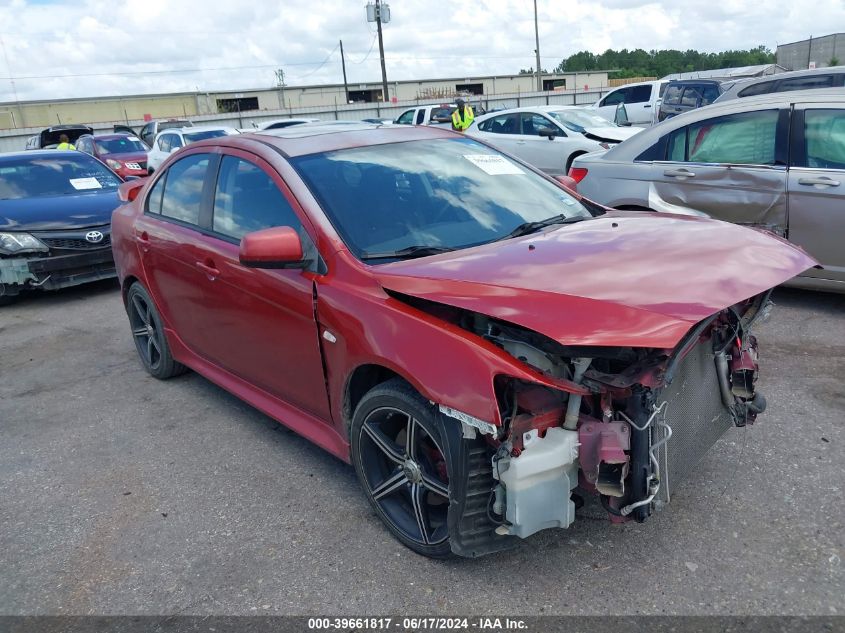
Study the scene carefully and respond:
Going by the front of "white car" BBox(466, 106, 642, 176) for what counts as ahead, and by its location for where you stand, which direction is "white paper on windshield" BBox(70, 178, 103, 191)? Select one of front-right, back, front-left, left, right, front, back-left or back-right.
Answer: right

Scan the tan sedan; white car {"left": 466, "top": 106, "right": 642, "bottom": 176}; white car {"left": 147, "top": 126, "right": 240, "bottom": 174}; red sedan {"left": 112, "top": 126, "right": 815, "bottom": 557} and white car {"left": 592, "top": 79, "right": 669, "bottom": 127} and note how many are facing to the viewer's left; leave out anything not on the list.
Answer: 1

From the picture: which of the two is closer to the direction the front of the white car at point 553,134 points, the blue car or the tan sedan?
the tan sedan

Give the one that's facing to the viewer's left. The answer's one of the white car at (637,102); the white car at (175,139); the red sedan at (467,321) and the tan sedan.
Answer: the white car at (637,102)

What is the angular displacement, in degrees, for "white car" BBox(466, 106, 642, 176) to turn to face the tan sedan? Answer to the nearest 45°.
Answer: approximately 45° to its right

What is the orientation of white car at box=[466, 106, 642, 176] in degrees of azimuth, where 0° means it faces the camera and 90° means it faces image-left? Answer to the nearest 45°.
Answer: approximately 315°

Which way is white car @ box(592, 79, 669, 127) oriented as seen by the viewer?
to the viewer's left

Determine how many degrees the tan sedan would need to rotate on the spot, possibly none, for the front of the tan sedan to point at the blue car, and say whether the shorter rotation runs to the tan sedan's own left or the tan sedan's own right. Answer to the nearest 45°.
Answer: approximately 180°

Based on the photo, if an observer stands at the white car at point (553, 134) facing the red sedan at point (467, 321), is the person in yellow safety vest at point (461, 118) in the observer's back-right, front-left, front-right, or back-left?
back-right
